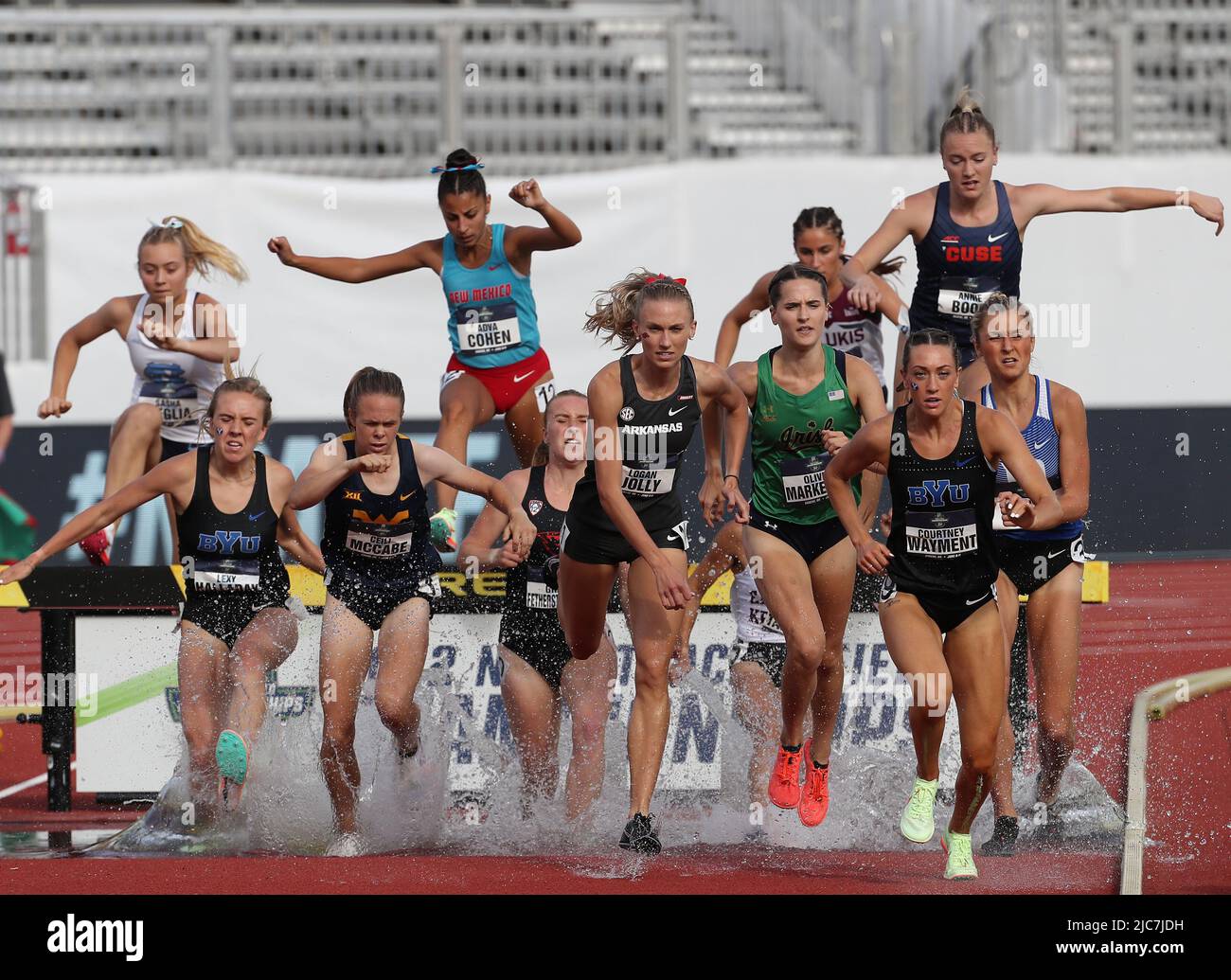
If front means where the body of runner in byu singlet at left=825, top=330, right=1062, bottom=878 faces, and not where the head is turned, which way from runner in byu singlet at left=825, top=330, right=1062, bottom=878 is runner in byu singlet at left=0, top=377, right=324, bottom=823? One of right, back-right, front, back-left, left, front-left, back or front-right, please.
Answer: right

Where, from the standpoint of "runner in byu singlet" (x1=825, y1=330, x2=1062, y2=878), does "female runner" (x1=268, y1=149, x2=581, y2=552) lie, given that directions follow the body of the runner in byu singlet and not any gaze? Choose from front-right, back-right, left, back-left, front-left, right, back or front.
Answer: back-right

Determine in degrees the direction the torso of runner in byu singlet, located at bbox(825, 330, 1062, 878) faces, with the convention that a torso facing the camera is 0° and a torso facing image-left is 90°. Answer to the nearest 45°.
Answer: approximately 0°

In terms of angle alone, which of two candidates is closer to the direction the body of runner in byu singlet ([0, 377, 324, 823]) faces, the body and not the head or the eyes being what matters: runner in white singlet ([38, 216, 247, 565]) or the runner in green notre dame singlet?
the runner in green notre dame singlet

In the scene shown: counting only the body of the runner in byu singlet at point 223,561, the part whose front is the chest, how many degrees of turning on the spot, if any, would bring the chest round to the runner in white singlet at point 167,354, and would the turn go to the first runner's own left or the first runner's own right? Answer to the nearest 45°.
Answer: approximately 180°

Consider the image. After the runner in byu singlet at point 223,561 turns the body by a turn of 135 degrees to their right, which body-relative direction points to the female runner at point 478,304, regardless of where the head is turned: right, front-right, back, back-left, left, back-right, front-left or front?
right

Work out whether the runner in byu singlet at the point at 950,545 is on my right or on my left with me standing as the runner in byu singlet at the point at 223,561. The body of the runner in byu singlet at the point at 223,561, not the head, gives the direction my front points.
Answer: on my left

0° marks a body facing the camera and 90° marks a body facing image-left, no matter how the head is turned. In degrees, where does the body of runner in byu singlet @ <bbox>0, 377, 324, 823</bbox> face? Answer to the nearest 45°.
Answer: approximately 0°

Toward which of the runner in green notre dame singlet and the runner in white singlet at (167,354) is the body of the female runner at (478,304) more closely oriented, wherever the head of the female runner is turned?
the runner in green notre dame singlet

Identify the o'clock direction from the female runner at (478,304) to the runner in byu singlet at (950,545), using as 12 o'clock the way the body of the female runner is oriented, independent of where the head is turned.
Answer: The runner in byu singlet is roughly at 11 o'clock from the female runner.
